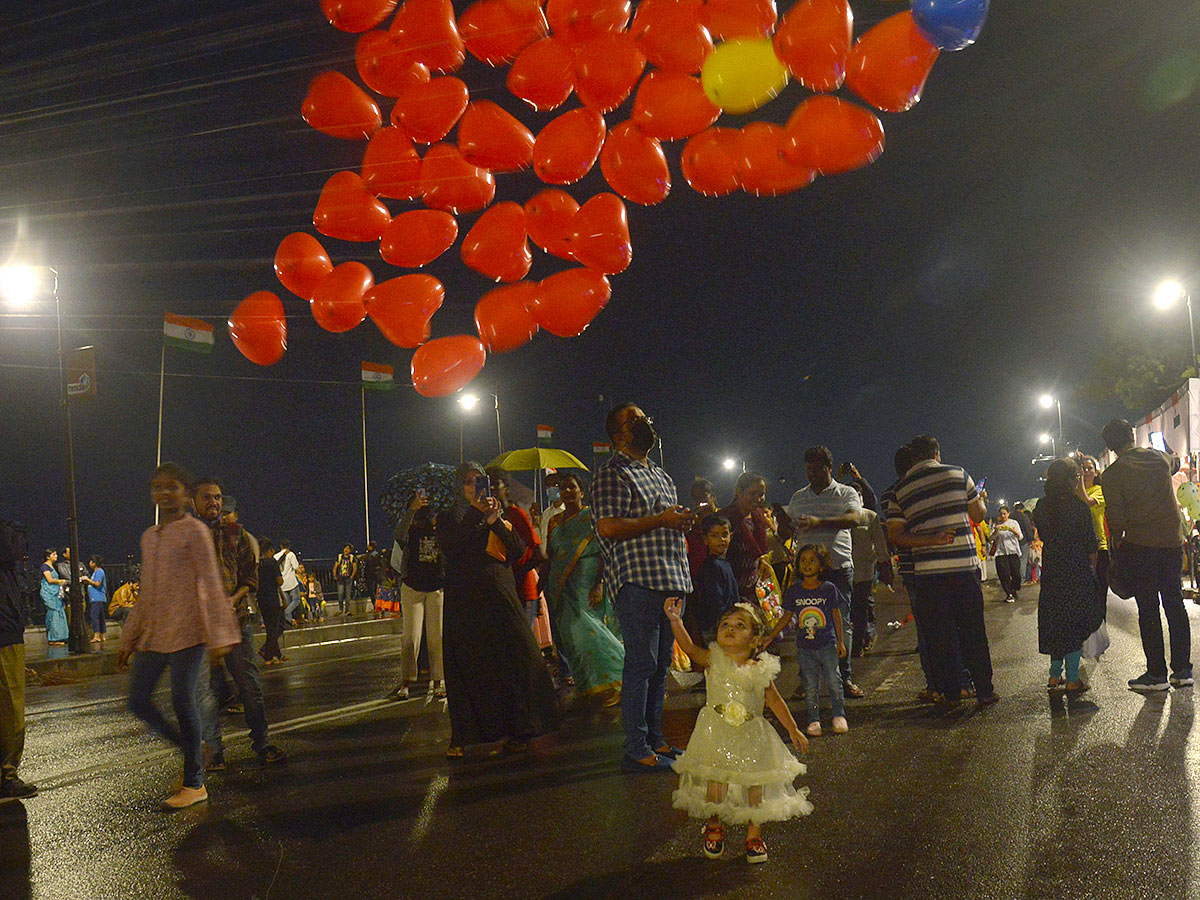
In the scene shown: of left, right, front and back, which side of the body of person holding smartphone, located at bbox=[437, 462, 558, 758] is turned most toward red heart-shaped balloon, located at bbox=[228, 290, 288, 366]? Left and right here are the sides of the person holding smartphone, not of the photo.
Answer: right

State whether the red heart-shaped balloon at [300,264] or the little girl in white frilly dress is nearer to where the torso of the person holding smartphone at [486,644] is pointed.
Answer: the little girl in white frilly dress

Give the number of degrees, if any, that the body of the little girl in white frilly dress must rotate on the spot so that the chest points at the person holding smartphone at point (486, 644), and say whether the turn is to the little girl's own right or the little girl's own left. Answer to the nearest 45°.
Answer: approximately 135° to the little girl's own right

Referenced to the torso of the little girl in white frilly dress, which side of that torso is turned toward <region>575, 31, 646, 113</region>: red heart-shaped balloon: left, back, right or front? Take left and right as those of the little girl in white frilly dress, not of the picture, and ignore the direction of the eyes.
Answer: back
